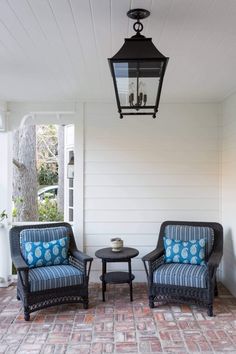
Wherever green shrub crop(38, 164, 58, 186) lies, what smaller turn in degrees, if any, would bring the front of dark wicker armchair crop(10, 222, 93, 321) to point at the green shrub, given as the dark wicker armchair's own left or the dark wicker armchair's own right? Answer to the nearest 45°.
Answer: approximately 135° to the dark wicker armchair's own left

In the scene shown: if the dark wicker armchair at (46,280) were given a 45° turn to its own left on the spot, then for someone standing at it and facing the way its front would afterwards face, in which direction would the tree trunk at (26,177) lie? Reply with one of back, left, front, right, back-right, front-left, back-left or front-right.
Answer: left

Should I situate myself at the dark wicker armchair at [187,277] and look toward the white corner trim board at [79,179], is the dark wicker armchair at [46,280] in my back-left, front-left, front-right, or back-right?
front-left

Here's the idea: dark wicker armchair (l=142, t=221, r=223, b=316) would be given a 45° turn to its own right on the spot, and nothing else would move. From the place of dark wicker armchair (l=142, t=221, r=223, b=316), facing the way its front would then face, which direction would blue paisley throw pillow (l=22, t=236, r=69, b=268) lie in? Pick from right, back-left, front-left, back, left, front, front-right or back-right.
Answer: front

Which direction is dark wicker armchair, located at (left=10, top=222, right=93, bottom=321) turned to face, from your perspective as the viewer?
facing the viewer and to the right of the viewer

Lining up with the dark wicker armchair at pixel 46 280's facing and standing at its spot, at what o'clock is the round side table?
The round side table is roughly at 10 o'clock from the dark wicker armchair.

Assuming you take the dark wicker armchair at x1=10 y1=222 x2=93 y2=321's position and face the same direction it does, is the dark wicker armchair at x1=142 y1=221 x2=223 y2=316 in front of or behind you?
in front

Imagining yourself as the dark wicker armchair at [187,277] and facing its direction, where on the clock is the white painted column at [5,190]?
The white painted column is roughly at 2 o'clock from the dark wicker armchair.

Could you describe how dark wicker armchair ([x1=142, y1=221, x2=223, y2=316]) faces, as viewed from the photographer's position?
facing the viewer and to the left of the viewer

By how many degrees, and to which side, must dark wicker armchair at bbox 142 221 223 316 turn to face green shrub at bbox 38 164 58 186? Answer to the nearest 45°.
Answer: approximately 90° to its right

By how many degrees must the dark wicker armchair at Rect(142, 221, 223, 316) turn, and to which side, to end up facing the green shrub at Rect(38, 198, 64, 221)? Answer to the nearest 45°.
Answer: approximately 90° to its right

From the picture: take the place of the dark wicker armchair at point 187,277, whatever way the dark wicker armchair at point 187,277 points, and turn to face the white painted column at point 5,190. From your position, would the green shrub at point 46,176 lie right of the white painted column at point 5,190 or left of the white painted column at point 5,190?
right

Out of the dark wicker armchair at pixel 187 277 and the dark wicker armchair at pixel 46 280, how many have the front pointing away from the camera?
0
